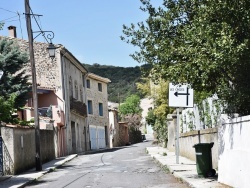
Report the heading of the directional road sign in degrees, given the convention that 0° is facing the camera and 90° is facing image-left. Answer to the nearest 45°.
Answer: approximately 0°

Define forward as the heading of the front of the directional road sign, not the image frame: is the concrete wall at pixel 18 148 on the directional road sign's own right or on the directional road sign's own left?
on the directional road sign's own right
